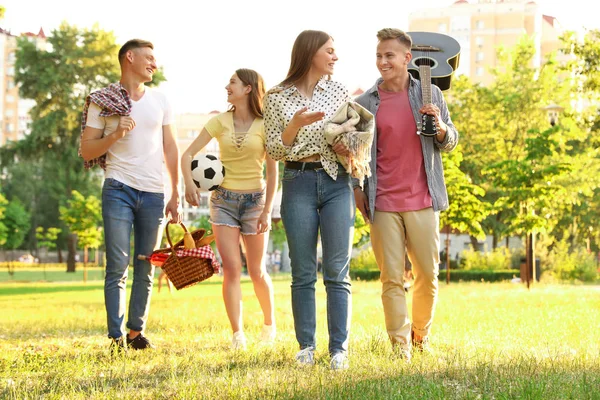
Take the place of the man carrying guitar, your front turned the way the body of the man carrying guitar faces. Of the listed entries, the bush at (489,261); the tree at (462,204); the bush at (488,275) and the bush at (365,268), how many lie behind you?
4

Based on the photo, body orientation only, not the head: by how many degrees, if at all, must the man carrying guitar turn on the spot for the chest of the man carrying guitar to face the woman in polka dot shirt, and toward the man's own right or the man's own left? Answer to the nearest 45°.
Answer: approximately 45° to the man's own right

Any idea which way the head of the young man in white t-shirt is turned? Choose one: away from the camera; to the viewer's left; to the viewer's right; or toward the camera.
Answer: to the viewer's right

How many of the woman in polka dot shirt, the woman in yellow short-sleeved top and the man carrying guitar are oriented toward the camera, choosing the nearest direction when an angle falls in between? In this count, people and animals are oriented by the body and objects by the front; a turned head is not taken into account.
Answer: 3

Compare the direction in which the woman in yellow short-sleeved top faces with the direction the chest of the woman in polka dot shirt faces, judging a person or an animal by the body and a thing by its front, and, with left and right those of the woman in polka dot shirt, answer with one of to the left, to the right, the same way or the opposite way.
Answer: the same way

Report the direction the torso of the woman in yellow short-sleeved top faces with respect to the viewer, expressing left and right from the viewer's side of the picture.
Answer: facing the viewer

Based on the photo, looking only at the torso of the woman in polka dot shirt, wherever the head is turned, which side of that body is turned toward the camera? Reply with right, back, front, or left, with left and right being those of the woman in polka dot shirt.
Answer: front

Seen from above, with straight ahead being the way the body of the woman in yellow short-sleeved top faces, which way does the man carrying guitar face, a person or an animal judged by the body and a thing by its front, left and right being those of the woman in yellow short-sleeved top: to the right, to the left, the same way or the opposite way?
the same way

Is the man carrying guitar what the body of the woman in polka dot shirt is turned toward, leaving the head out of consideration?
no

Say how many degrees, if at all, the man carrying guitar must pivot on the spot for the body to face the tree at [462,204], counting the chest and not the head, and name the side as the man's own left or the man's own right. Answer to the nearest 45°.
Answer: approximately 180°

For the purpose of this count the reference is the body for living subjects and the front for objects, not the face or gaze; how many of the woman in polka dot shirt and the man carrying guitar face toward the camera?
2

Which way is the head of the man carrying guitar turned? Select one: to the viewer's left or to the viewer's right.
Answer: to the viewer's left

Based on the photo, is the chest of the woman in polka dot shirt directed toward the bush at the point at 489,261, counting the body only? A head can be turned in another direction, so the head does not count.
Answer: no

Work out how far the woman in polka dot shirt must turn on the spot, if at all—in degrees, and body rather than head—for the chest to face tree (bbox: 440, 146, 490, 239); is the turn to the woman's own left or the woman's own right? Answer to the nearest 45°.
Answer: approximately 180°

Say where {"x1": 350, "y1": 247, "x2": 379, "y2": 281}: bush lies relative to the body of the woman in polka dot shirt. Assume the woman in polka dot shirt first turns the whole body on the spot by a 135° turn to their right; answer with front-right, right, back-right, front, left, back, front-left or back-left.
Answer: front-right

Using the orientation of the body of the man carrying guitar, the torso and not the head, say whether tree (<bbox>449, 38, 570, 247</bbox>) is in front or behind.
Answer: behind

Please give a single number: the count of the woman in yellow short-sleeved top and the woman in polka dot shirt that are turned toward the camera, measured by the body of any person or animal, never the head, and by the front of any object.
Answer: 2
